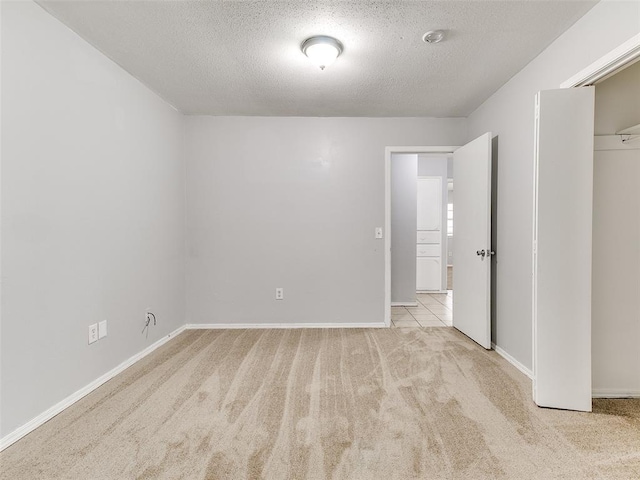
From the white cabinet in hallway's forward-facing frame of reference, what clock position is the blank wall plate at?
The blank wall plate is roughly at 1 o'clock from the white cabinet in hallway.

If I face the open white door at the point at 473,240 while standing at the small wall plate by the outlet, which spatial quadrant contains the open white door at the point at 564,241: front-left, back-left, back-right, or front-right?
front-right

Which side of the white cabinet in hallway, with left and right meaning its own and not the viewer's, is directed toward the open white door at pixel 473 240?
front

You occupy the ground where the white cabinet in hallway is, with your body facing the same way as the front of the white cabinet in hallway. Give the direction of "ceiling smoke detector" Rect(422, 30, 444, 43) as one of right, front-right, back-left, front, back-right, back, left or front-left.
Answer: front

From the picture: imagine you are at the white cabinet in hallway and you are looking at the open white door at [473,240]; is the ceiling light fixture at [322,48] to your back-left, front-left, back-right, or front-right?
front-right

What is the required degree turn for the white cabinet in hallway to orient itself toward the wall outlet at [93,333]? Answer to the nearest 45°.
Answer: approximately 45° to its right

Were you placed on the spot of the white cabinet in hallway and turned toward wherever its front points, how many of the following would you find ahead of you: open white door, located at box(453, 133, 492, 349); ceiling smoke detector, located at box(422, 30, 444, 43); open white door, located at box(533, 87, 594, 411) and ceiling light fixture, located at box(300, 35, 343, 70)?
4

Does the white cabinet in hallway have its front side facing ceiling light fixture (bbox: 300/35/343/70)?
yes

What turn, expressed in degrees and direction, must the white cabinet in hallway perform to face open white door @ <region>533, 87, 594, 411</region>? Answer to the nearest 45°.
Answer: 0° — it already faces it

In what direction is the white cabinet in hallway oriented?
toward the camera
